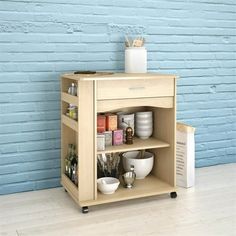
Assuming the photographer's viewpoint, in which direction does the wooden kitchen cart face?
facing the viewer and to the right of the viewer
